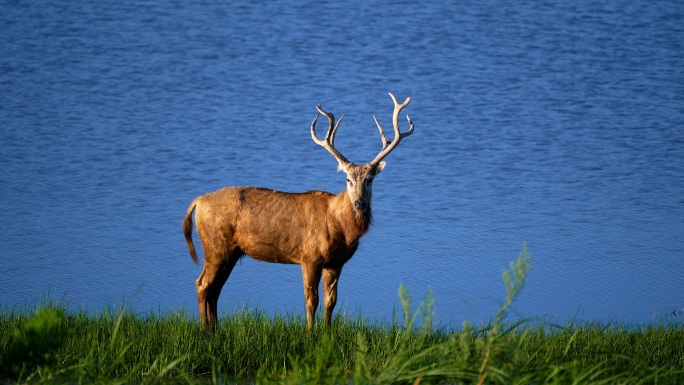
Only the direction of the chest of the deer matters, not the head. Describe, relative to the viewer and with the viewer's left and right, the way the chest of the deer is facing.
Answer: facing to the right of the viewer
